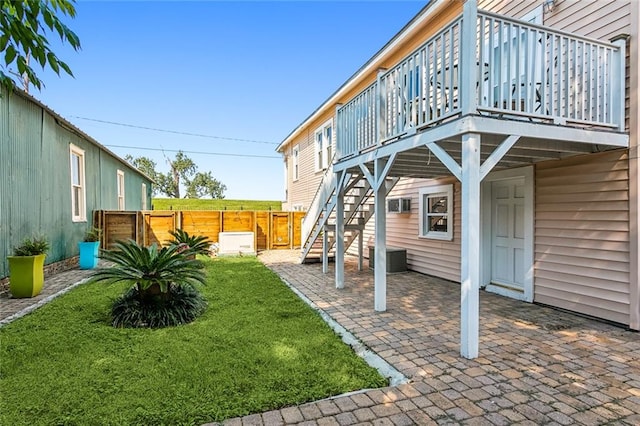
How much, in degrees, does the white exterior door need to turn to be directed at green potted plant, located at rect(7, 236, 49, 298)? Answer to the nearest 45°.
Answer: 0° — it already faces it

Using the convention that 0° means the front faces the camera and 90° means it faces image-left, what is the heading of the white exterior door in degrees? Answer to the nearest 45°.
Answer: approximately 45°

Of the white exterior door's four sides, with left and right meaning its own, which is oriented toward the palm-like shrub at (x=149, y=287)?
front

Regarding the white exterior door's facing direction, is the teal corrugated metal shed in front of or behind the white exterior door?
in front

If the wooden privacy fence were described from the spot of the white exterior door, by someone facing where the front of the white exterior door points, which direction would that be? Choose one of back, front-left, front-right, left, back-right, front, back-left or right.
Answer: front-right

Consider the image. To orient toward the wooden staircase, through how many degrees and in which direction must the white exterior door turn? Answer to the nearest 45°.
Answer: approximately 45° to its right

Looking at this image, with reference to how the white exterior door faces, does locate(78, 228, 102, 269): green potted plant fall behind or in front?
in front

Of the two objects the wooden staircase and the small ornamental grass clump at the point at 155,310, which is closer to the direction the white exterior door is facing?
the small ornamental grass clump

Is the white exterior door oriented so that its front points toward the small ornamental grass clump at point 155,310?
yes
